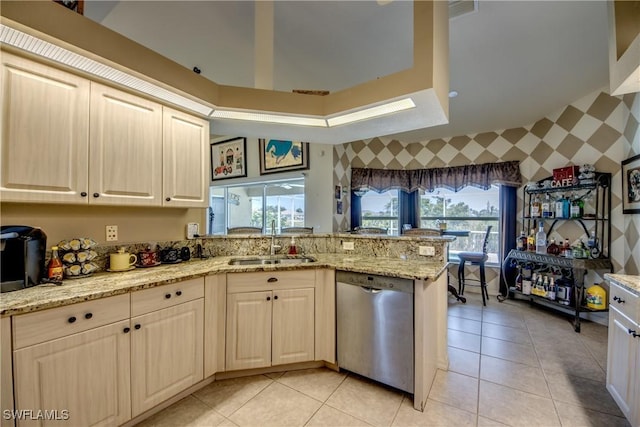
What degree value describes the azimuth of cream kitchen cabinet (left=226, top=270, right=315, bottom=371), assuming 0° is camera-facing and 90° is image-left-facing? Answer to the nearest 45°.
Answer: approximately 0°

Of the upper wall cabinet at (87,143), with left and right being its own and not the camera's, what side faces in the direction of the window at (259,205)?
left

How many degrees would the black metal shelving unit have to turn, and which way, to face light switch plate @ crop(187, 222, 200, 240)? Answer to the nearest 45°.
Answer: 0° — it already faces it

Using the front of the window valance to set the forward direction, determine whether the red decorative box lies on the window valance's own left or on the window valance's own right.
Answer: on the window valance's own left

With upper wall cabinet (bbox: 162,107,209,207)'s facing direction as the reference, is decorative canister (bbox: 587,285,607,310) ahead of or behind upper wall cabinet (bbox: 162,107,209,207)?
ahead

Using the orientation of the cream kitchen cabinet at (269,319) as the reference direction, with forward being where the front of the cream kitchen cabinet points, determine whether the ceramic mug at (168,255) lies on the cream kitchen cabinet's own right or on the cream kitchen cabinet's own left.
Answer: on the cream kitchen cabinet's own right

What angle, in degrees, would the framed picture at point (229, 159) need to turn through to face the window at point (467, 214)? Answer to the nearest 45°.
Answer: approximately 90° to its left

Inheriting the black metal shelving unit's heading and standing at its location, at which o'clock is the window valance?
The window valance is roughly at 2 o'clock from the black metal shelving unit.
